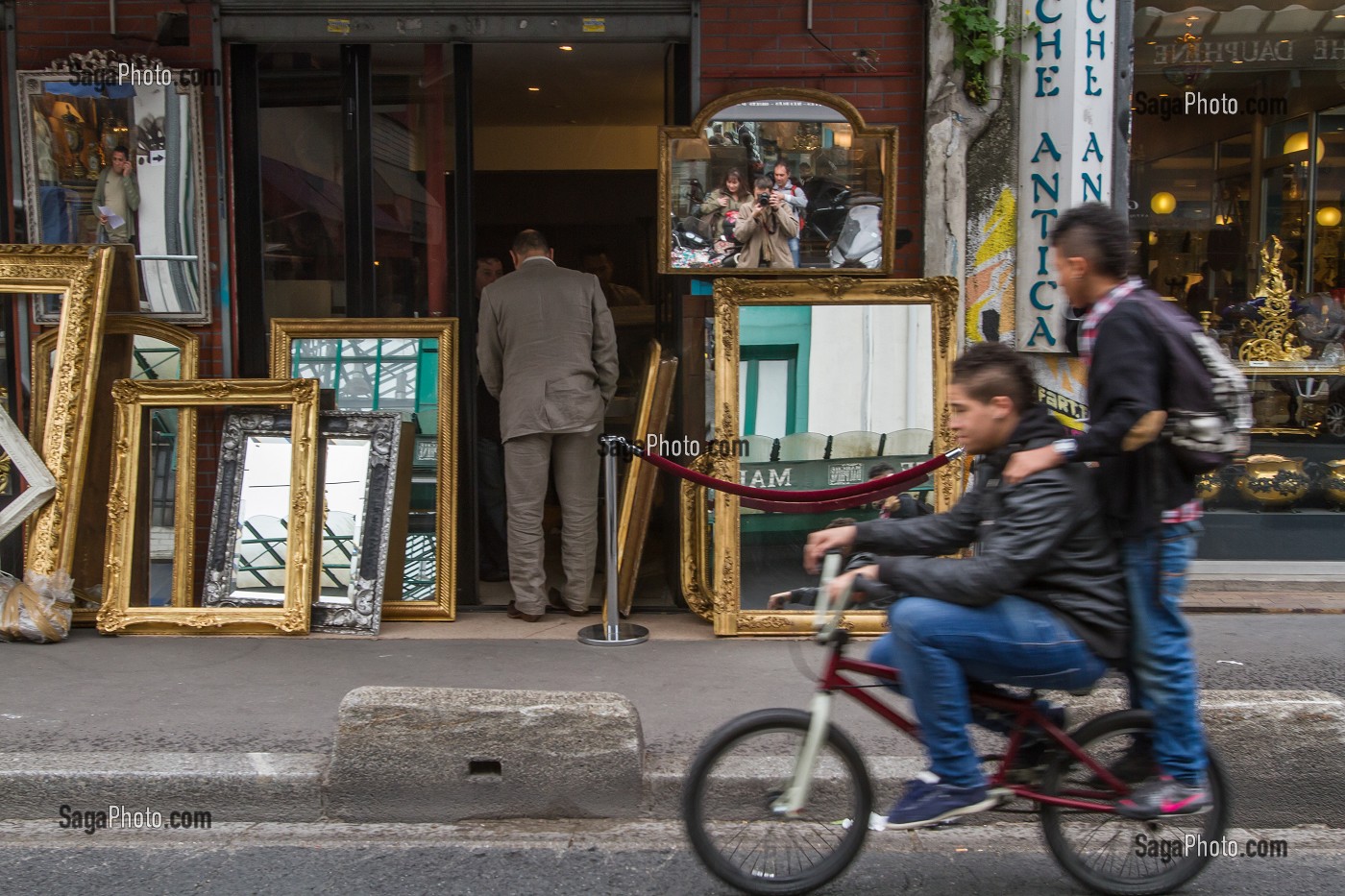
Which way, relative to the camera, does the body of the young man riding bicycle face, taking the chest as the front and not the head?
to the viewer's left

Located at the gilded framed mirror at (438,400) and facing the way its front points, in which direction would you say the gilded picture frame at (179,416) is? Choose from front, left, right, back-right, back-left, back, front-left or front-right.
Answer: right

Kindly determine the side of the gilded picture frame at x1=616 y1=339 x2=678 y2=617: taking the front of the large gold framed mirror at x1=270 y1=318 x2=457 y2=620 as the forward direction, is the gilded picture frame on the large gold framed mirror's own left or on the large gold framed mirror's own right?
on the large gold framed mirror's own left

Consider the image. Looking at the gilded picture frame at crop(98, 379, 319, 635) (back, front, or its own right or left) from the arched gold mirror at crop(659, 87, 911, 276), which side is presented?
left

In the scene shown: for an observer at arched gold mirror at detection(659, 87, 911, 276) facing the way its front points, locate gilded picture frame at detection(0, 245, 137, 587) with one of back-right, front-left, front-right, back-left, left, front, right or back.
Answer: right

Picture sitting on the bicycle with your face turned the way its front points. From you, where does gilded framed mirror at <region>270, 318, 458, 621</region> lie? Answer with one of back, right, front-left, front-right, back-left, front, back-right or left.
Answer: front-right

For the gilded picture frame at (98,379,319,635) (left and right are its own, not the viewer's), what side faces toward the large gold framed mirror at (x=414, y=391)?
left

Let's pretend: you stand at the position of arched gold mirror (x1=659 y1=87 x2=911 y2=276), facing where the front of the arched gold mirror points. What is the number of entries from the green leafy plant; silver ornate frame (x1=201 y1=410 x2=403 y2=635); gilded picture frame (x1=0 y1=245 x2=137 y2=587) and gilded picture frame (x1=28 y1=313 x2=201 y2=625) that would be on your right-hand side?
3

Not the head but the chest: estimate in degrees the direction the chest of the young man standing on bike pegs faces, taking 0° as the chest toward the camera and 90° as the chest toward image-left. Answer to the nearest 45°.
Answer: approximately 90°

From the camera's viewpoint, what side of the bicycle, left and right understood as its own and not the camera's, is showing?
left

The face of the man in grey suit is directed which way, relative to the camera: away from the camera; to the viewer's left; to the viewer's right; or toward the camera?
away from the camera
